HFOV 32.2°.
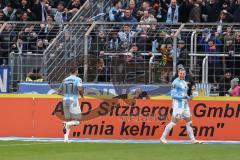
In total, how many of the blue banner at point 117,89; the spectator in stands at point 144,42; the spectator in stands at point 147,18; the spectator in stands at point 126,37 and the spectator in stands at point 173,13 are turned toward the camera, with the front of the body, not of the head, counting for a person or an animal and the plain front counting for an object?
5

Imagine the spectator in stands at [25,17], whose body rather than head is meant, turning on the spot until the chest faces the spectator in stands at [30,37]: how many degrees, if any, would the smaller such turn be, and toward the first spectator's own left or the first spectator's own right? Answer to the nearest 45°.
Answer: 0° — they already face them

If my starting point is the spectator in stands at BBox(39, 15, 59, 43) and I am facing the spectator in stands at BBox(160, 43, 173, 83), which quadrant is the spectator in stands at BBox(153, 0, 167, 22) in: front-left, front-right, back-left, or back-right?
front-left

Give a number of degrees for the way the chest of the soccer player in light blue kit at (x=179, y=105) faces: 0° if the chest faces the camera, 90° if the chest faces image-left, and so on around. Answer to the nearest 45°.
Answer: approximately 315°

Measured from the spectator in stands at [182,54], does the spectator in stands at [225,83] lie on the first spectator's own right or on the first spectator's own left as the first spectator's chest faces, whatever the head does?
on the first spectator's own left

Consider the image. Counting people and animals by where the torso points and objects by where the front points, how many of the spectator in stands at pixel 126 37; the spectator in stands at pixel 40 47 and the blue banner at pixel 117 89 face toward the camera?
3

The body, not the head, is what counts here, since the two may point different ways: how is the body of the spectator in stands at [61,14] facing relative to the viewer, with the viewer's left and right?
facing the viewer

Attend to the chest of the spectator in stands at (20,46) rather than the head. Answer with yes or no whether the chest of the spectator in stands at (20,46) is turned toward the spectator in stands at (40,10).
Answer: no

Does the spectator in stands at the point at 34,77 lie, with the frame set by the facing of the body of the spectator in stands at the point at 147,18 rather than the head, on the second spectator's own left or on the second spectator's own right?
on the second spectator's own right

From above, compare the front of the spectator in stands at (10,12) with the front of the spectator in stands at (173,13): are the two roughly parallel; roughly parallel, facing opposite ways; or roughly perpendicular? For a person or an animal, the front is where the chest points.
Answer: roughly parallel

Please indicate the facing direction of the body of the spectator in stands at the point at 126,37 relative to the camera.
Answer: toward the camera

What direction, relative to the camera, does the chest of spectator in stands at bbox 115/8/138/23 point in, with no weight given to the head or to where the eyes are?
toward the camera

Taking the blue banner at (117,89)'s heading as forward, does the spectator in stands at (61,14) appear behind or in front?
behind

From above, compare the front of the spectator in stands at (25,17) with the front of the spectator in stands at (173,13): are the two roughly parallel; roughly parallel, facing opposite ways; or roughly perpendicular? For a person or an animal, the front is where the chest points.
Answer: roughly parallel

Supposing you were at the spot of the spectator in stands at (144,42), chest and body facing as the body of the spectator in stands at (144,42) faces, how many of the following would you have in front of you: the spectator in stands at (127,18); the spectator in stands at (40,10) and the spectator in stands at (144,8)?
0

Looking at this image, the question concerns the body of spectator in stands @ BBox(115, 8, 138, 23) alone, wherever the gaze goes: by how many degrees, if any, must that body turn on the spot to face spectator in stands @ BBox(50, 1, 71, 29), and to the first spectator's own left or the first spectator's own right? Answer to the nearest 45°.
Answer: approximately 135° to the first spectator's own right

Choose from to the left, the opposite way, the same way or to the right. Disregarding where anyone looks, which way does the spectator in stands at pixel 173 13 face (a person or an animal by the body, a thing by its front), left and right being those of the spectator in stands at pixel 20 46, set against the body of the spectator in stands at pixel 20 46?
the same way

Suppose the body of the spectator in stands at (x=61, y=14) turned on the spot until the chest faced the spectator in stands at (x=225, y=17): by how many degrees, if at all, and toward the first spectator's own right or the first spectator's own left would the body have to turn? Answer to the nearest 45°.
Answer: approximately 45° to the first spectator's own left
